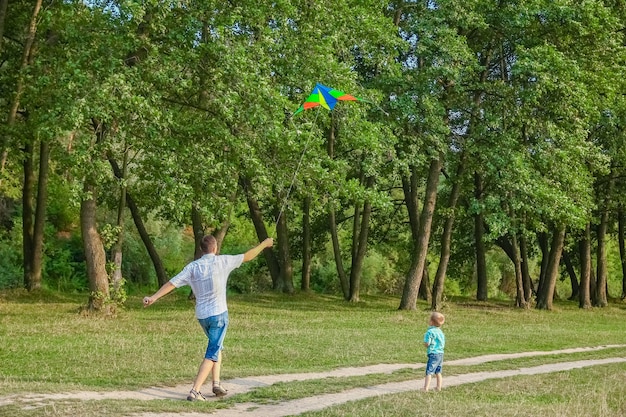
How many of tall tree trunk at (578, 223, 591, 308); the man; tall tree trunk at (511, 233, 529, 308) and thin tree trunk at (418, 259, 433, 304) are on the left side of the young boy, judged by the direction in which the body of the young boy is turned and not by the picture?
1

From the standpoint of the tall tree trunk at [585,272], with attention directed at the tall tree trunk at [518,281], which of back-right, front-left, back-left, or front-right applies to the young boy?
front-left

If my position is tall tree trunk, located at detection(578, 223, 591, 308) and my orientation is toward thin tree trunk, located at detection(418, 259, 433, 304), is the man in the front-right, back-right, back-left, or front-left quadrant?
front-left

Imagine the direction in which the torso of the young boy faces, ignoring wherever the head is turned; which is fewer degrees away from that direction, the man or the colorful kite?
the colorful kite

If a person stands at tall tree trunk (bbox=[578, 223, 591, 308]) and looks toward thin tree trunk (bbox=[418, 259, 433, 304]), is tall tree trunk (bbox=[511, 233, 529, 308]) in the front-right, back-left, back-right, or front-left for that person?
front-left

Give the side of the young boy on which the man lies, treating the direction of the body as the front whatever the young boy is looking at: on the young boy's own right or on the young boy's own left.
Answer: on the young boy's own left

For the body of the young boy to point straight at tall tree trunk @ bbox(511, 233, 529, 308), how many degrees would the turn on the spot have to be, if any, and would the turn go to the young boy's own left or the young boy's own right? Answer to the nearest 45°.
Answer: approximately 45° to the young boy's own right

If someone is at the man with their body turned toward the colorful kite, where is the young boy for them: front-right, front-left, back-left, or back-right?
front-right

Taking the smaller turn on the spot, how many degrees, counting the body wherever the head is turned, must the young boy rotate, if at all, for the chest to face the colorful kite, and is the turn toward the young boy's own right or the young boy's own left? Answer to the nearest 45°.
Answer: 0° — they already face it

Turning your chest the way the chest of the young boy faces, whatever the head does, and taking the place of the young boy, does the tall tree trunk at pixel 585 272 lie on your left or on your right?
on your right

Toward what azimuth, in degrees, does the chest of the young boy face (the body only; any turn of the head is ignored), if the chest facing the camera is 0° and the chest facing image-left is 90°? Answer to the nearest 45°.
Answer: approximately 135°

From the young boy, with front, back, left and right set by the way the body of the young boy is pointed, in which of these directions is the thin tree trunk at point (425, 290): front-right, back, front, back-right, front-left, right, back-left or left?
front-right
